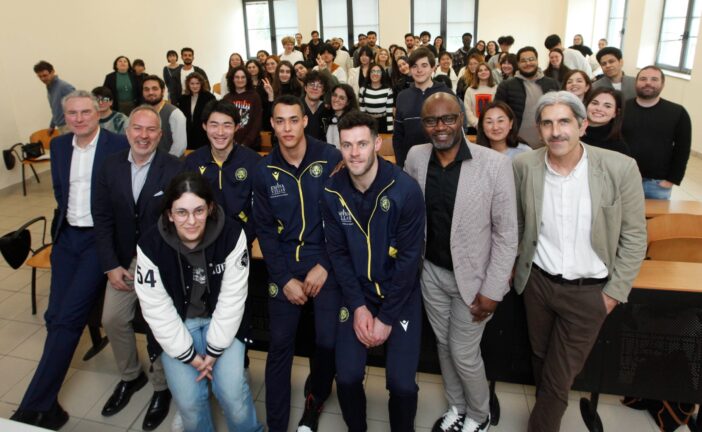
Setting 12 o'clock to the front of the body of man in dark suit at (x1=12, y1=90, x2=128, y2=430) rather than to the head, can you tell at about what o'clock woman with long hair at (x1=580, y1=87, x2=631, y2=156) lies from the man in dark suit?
The woman with long hair is roughly at 10 o'clock from the man in dark suit.

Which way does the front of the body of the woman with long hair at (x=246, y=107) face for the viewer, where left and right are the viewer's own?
facing the viewer

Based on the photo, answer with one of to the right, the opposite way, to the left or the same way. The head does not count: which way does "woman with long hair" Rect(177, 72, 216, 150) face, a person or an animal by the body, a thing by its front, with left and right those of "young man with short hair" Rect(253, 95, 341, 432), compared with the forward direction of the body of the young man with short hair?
the same way

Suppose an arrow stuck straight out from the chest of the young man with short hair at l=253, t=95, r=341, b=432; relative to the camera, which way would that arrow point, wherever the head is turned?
toward the camera

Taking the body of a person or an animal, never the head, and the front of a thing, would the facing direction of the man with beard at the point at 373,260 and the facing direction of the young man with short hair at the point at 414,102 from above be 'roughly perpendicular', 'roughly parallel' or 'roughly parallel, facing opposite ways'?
roughly parallel

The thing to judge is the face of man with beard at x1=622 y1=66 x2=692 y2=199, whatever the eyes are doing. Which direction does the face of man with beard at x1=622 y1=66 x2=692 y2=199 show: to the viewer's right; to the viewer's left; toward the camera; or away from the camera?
toward the camera

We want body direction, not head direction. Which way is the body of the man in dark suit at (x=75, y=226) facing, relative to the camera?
toward the camera

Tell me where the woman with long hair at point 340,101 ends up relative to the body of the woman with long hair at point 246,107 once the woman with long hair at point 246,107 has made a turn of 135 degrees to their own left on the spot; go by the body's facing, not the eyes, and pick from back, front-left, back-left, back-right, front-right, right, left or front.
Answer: right

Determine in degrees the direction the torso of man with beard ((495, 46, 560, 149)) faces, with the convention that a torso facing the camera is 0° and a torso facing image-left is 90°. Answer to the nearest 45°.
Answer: approximately 0°

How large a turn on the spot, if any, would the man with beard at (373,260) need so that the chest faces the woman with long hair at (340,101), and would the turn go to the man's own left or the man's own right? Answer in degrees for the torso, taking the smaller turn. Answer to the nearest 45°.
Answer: approximately 180°

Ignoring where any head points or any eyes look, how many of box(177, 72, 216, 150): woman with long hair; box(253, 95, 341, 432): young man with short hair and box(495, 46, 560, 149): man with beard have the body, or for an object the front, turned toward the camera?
3

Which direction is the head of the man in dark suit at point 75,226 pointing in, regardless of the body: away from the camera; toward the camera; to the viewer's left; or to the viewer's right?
toward the camera

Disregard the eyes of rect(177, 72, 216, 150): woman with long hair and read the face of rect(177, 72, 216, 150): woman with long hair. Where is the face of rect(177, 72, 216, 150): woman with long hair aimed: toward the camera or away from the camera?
toward the camera

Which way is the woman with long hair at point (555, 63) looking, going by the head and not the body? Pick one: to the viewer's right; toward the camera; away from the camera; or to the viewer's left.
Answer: toward the camera

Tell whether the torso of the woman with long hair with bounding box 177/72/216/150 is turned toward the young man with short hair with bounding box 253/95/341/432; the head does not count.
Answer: yes
